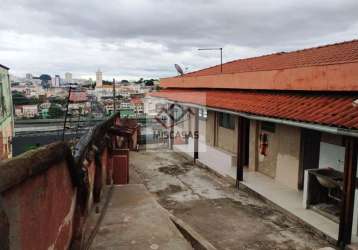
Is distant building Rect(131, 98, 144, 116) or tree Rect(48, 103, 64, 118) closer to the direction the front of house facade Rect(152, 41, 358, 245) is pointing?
the tree

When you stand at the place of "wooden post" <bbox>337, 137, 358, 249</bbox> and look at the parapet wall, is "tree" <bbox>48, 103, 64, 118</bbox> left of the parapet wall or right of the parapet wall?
right

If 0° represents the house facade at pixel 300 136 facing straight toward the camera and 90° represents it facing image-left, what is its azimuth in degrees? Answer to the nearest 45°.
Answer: approximately 45°

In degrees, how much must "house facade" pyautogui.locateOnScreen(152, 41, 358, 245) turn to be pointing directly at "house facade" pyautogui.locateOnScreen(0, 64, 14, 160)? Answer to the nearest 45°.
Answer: approximately 45° to its right

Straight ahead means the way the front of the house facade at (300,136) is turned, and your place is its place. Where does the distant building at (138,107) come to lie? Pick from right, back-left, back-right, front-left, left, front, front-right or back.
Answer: right

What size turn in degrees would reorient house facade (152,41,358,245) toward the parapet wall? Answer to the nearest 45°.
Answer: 0° — it already faces it
